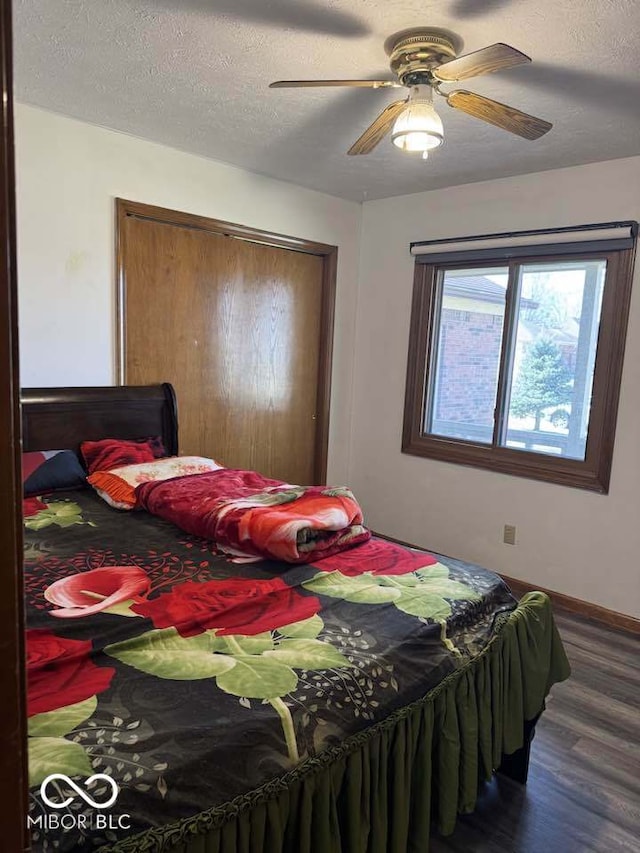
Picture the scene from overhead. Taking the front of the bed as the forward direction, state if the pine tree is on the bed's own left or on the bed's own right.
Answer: on the bed's own left

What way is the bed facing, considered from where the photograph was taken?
facing the viewer and to the right of the viewer

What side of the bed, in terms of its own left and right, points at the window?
left

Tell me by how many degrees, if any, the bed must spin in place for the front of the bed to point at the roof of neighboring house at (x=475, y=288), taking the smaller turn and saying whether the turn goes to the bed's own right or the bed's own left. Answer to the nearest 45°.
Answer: approximately 90° to the bed's own left
